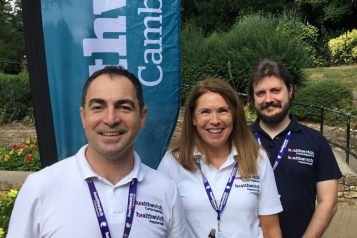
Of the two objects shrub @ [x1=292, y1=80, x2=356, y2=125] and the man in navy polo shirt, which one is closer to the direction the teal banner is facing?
the man in navy polo shirt

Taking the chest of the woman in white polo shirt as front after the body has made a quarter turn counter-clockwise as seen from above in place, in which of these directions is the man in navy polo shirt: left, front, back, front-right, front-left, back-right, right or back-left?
front-left

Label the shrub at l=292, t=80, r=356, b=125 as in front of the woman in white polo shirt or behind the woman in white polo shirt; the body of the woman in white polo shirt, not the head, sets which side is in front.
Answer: behind

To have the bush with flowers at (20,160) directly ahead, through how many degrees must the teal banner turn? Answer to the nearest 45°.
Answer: approximately 135° to its right

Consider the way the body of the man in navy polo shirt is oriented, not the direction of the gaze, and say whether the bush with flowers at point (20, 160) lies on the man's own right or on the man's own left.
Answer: on the man's own right

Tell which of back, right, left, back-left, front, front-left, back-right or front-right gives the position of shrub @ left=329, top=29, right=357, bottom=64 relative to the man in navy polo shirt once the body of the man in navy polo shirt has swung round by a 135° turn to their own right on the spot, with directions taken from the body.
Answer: front

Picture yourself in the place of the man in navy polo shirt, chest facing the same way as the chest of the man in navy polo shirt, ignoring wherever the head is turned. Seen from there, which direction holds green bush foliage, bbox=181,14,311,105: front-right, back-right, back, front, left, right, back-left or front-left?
back-right

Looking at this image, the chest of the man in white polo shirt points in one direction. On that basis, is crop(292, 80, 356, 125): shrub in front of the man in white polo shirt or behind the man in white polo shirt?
behind

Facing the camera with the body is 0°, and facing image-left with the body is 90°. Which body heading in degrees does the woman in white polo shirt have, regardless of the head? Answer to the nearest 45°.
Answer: approximately 0°

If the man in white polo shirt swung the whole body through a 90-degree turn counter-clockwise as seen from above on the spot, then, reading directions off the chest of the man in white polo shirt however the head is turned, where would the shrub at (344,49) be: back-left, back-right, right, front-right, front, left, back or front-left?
front-left

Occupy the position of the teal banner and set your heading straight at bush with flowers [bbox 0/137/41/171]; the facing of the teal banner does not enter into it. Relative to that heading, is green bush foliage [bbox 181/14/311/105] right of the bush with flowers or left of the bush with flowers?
right
